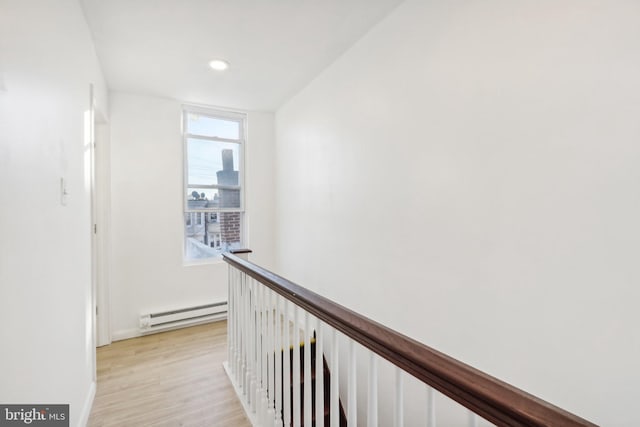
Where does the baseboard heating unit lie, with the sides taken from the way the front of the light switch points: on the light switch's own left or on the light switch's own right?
on the light switch's own left

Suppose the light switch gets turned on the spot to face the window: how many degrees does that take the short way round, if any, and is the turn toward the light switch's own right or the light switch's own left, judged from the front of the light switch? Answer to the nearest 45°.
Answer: approximately 45° to the light switch's own left

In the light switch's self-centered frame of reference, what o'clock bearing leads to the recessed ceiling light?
The recessed ceiling light is roughly at 11 o'clock from the light switch.

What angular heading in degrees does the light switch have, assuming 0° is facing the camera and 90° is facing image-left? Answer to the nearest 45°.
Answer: approximately 270°
